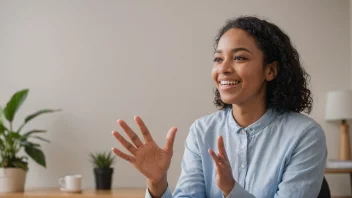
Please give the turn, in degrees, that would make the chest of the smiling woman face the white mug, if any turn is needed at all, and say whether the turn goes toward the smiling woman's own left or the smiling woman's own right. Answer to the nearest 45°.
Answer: approximately 90° to the smiling woman's own right

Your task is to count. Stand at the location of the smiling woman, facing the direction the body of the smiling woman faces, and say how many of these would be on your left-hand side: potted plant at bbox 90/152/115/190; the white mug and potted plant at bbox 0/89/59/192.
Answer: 0

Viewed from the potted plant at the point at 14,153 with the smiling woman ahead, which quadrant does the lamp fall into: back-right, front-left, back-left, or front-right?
front-left

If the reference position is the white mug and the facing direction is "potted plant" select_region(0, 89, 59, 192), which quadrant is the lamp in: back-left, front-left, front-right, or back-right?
back-right

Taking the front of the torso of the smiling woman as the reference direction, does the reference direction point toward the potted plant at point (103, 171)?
no

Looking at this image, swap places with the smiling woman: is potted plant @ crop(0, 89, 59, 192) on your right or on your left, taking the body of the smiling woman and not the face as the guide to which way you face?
on your right

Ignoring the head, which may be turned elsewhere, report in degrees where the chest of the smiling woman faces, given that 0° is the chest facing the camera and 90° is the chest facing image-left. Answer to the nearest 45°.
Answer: approximately 45°

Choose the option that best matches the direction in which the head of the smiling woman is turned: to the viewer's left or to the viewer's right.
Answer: to the viewer's left
